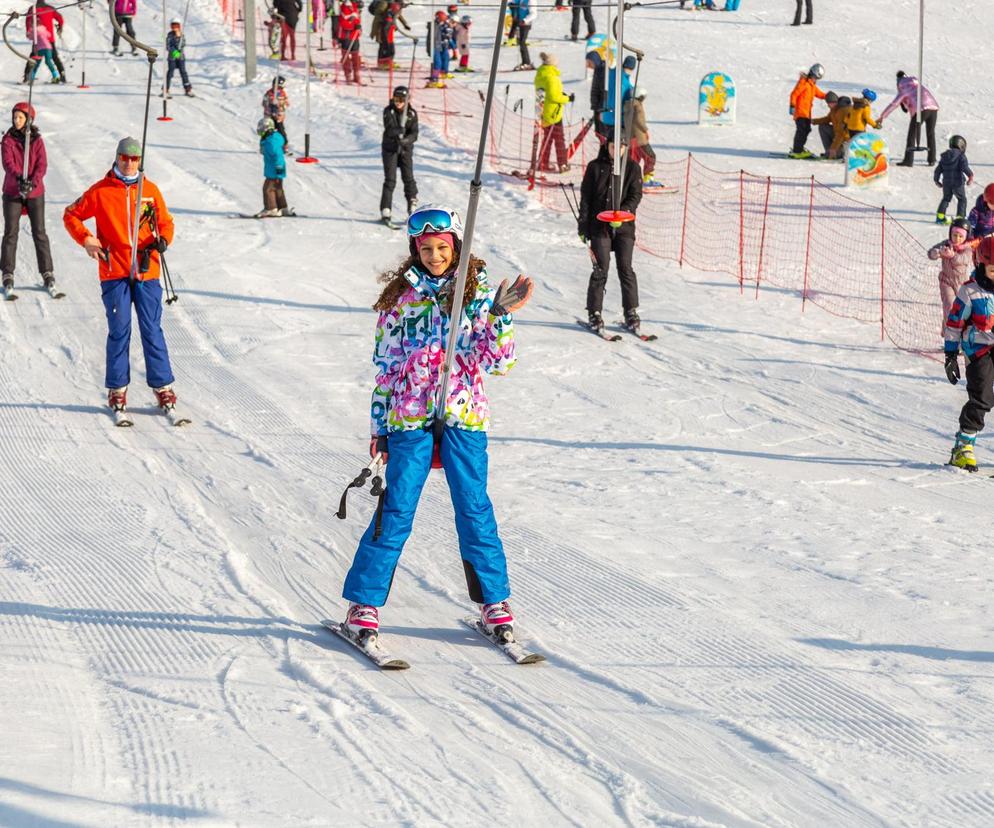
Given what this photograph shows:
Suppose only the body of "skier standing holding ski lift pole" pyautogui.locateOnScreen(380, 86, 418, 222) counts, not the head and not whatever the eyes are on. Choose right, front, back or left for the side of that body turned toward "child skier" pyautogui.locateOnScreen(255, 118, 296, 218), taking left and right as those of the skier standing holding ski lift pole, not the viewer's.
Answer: right

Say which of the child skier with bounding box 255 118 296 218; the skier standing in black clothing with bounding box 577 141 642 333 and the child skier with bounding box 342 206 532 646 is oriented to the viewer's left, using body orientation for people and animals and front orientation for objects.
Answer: the child skier with bounding box 255 118 296 218

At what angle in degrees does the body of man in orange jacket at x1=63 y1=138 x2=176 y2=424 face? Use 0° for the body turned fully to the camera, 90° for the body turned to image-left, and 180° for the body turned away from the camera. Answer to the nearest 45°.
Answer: approximately 0°

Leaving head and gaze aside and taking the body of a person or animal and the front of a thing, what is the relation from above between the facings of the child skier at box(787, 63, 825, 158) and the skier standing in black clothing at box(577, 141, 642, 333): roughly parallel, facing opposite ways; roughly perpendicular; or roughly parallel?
roughly perpendicular

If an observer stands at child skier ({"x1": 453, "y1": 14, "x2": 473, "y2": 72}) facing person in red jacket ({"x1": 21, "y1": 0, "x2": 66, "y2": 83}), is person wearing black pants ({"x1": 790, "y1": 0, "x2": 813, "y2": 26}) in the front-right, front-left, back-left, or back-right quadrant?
back-right

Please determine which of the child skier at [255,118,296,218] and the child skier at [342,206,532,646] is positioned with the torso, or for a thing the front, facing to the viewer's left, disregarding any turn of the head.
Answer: the child skier at [255,118,296,218]

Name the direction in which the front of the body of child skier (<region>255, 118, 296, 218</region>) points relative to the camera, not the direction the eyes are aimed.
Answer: to the viewer's left

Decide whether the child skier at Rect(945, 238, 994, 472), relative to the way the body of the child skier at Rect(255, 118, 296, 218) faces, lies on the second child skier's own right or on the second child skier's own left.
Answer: on the second child skier's own left
